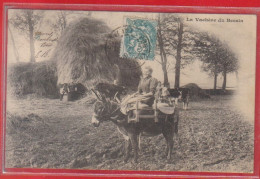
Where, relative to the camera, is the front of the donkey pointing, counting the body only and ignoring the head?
to the viewer's left

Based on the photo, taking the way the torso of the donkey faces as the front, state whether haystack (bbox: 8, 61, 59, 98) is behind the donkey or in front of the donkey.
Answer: in front

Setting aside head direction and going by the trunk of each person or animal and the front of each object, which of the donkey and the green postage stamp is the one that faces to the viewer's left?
the donkey

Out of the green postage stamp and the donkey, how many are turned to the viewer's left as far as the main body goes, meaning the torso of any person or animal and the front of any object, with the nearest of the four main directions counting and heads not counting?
1

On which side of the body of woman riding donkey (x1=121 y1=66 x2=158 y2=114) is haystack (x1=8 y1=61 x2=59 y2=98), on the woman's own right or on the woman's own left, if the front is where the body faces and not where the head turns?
on the woman's own right
